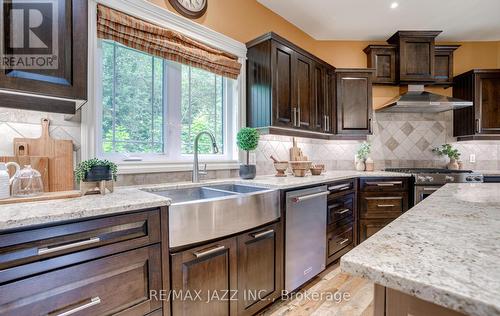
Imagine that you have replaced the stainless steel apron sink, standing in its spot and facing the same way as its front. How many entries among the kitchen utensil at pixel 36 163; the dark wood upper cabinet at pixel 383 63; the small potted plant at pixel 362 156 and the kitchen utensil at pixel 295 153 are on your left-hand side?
3

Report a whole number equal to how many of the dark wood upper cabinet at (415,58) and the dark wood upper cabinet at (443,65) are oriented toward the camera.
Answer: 2

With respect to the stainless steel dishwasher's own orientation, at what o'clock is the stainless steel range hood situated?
The stainless steel range hood is roughly at 9 o'clock from the stainless steel dishwasher.

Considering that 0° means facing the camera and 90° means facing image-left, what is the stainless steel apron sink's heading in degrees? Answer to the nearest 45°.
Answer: approximately 315°

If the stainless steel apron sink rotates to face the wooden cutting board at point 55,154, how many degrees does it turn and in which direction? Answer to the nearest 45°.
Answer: approximately 135° to its right
